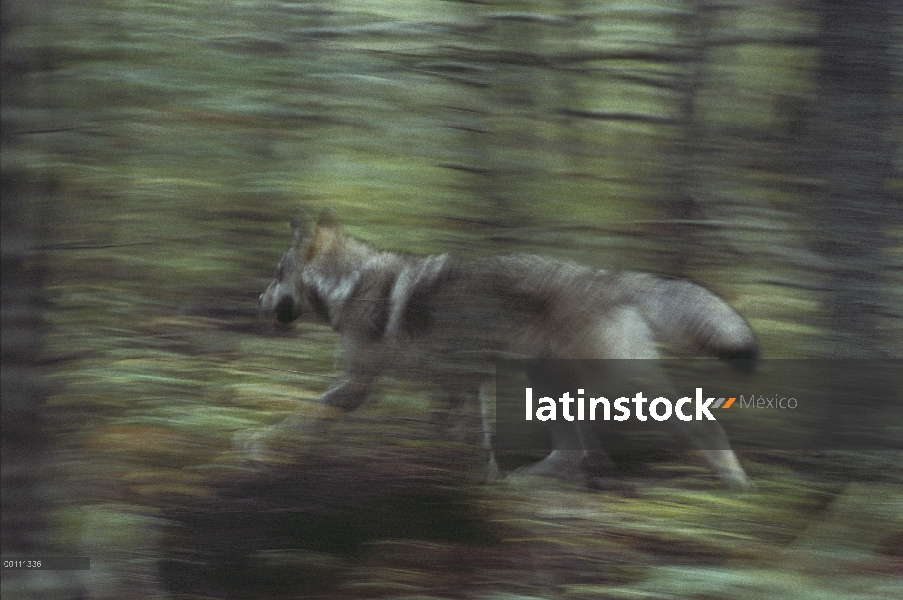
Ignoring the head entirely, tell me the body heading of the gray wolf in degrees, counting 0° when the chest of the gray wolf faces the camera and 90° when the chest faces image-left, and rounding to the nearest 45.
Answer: approximately 90°

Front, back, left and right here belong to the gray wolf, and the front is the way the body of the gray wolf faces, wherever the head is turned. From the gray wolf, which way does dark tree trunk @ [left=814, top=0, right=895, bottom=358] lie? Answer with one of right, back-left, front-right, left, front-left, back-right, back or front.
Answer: back
